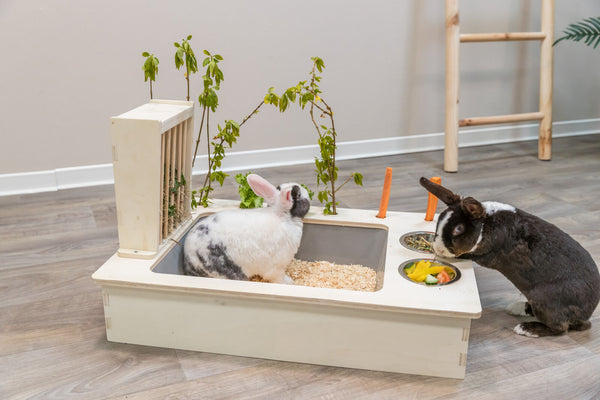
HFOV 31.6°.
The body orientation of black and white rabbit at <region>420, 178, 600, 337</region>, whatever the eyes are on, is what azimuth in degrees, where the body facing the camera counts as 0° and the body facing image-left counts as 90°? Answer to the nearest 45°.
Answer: approximately 90°

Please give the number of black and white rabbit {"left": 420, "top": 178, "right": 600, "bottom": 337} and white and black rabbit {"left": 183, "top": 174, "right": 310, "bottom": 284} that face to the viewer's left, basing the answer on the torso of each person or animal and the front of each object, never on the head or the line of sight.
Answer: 1

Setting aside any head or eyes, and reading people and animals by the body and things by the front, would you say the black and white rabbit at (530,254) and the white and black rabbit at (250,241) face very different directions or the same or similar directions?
very different directions

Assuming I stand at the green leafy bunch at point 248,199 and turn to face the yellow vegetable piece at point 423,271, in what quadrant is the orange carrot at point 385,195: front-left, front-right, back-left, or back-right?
front-left

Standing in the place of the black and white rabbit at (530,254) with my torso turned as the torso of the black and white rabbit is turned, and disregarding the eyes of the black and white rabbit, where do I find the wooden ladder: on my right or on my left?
on my right

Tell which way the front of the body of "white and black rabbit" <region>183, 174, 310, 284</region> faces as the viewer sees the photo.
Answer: to the viewer's right

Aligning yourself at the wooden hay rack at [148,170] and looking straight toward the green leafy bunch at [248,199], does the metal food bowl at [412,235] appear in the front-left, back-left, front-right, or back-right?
front-right
